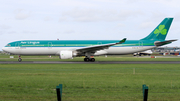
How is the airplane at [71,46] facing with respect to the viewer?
to the viewer's left
